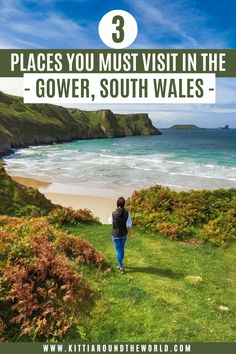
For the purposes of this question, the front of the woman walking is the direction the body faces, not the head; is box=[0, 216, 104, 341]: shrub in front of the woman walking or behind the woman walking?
behind

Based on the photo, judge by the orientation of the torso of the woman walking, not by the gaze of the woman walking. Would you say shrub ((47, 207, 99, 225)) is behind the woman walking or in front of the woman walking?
in front

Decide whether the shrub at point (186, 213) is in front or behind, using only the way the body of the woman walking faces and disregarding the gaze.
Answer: in front

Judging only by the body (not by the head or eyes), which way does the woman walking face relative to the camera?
away from the camera

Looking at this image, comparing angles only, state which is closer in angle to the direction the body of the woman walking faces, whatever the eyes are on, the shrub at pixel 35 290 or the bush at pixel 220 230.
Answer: the bush
